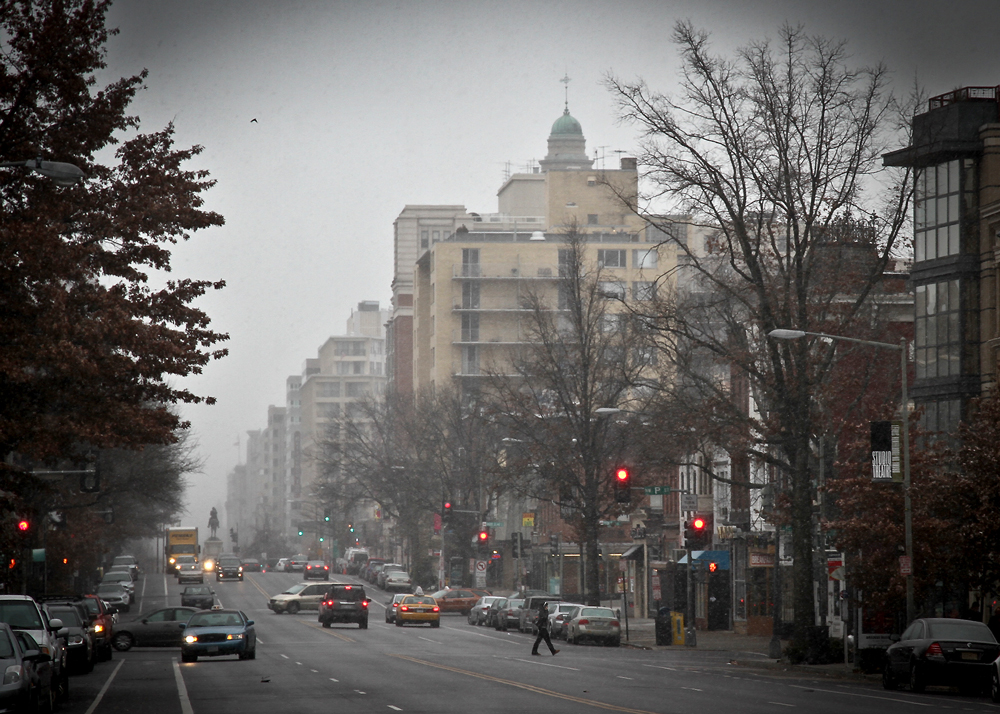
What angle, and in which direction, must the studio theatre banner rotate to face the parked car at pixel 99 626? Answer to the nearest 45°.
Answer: approximately 90° to its right

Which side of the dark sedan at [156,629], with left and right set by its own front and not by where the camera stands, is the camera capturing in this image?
left

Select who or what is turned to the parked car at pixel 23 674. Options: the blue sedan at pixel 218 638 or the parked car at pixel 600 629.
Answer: the blue sedan

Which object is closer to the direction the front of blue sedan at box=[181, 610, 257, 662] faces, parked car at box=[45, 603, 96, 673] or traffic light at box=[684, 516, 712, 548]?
the parked car

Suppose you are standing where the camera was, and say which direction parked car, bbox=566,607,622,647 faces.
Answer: facing away from the viewer
